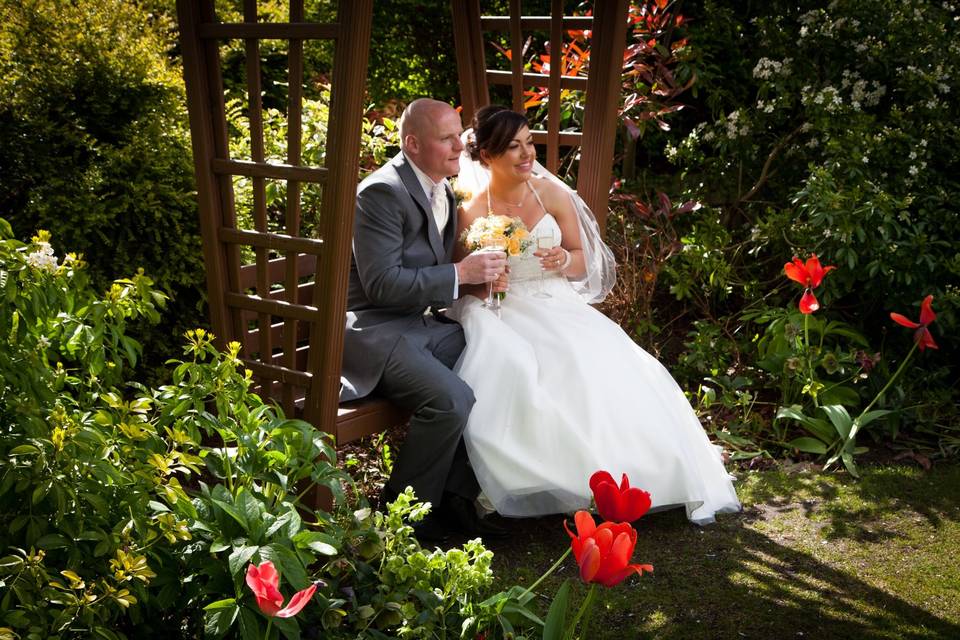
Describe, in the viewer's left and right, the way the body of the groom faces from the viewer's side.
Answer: facing the viewer and to the right of the viewer

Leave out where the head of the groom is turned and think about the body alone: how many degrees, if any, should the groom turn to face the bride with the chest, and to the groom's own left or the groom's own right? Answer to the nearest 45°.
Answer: approximately 45° to the groom's own left

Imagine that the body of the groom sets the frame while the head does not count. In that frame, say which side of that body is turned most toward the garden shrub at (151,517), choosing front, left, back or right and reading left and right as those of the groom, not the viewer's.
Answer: right

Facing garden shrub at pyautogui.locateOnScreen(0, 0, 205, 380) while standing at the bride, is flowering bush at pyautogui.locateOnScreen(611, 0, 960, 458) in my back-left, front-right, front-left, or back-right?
back-right

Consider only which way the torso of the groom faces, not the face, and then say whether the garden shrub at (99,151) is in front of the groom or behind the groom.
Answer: behind

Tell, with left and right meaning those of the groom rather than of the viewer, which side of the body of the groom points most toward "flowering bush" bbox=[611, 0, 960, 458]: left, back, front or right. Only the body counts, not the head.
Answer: left

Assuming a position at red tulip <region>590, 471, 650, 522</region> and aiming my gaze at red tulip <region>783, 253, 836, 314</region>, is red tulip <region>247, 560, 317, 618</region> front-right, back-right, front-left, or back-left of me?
back-left

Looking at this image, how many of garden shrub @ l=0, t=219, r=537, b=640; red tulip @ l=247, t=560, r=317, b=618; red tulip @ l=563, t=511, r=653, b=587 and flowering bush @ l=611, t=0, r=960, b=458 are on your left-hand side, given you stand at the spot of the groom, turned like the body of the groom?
1

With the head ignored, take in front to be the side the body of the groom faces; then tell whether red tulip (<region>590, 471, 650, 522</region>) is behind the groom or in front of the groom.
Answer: in front

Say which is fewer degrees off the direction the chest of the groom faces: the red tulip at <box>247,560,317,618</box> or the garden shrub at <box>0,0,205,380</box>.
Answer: the red tulip

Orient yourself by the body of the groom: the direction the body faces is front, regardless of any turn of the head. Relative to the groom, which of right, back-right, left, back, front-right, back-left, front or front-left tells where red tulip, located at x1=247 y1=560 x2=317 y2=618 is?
front-right

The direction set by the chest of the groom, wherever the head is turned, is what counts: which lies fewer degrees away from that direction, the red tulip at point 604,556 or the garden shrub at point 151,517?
the red tulip

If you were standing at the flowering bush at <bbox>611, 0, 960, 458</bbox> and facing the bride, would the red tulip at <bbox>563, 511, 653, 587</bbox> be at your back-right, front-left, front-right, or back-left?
front-left
